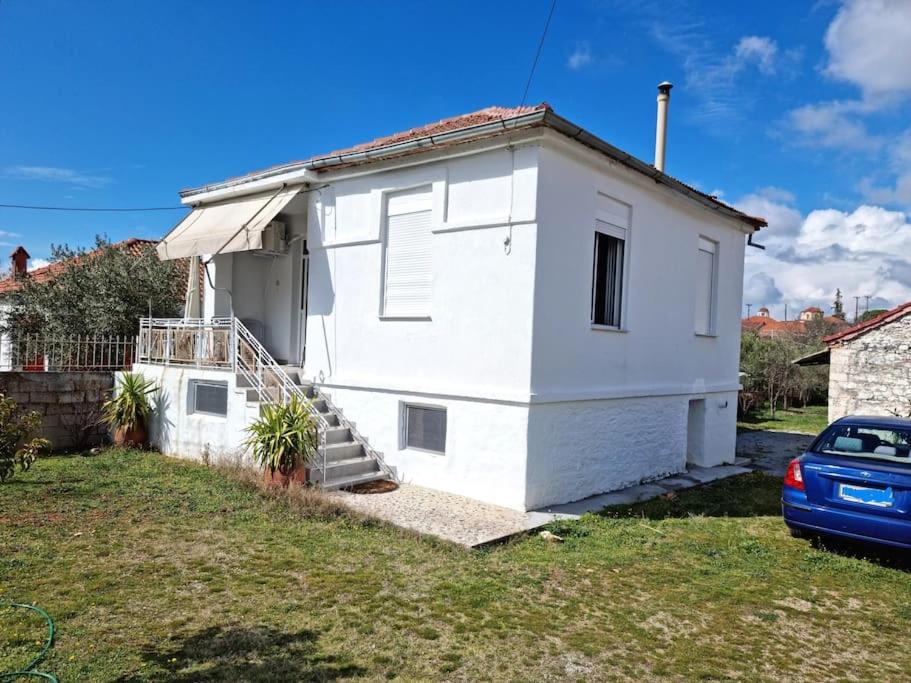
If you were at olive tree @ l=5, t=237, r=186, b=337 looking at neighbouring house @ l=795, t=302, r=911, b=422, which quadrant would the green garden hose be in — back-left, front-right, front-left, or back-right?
front-right

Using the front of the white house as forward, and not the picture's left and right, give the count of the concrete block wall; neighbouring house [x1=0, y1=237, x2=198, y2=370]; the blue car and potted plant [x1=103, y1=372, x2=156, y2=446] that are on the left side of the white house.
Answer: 1

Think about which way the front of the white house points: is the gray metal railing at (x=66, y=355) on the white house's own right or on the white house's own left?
on the white house's own right

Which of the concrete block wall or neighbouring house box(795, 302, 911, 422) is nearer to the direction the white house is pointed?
the concrete block wall

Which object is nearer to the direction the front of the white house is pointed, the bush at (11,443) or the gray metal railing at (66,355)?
the bush

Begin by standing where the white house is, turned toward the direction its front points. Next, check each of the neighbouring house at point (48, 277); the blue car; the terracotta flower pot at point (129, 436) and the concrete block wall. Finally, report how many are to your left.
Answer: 1

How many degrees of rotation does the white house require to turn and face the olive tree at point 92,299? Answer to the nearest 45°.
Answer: approximately 90° to its right

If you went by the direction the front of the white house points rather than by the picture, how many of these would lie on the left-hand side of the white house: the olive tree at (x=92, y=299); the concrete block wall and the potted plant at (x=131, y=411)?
0

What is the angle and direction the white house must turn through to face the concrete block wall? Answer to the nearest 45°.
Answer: approximately 45° to its right

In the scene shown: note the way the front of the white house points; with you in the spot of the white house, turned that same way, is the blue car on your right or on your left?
on your left

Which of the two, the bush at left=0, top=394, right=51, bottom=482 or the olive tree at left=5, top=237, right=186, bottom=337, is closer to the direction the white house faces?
the bush

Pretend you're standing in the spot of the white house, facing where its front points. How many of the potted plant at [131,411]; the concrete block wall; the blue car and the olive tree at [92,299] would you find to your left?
1

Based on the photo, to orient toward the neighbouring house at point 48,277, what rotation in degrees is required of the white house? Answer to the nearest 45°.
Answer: approximately 90° to its right

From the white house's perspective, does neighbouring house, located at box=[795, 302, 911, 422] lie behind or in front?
behind

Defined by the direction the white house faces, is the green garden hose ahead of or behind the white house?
ahead

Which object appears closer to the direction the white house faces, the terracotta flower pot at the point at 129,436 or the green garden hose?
the green garden hose
